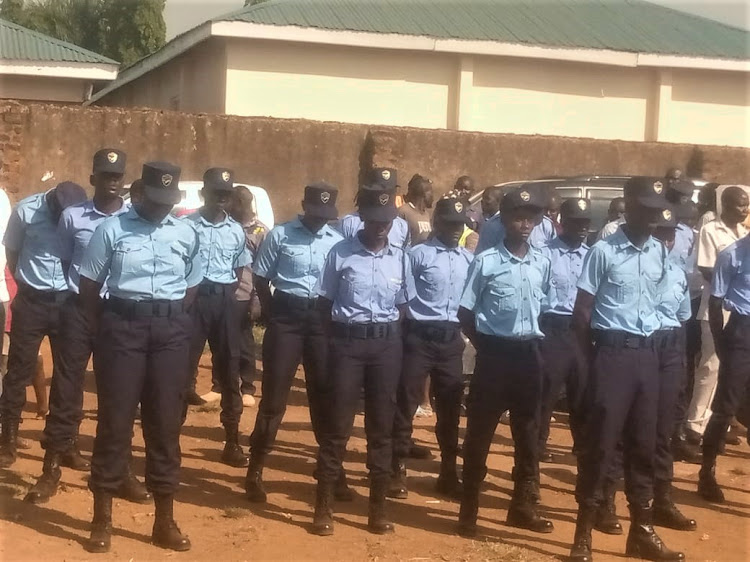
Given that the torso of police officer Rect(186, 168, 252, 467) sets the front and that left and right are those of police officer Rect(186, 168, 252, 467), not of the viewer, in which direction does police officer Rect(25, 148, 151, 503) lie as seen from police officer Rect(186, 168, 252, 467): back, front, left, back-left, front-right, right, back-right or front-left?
front-right

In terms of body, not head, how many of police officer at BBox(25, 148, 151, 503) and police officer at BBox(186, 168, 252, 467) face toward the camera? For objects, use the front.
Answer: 2

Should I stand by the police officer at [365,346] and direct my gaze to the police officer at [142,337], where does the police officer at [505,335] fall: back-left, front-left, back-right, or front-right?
back-left

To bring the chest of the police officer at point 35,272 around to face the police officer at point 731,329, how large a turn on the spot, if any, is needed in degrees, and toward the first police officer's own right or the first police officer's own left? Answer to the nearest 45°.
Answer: approximately 45° to the first police officer's own left

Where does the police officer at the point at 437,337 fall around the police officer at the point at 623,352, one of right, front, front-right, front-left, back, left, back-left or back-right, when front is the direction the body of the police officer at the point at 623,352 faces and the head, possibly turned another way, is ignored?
back

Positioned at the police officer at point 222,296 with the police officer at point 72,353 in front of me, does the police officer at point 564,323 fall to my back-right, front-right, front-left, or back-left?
back-left

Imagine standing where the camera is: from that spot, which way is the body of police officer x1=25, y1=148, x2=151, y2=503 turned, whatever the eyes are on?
toward the camera

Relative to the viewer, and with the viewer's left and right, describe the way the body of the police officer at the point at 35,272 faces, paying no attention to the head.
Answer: facing the viewer and to the right of the viewer
